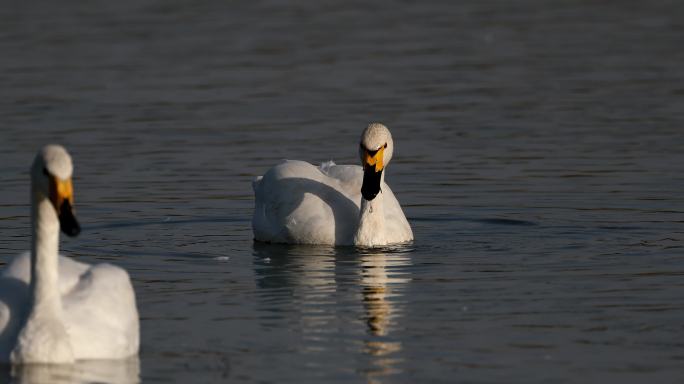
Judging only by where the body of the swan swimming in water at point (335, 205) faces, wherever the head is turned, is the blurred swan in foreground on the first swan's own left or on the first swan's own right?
on the first swan's own right

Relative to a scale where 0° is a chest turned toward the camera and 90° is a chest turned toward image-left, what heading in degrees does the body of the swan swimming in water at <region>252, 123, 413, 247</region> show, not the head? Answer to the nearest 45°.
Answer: approximately 315°
